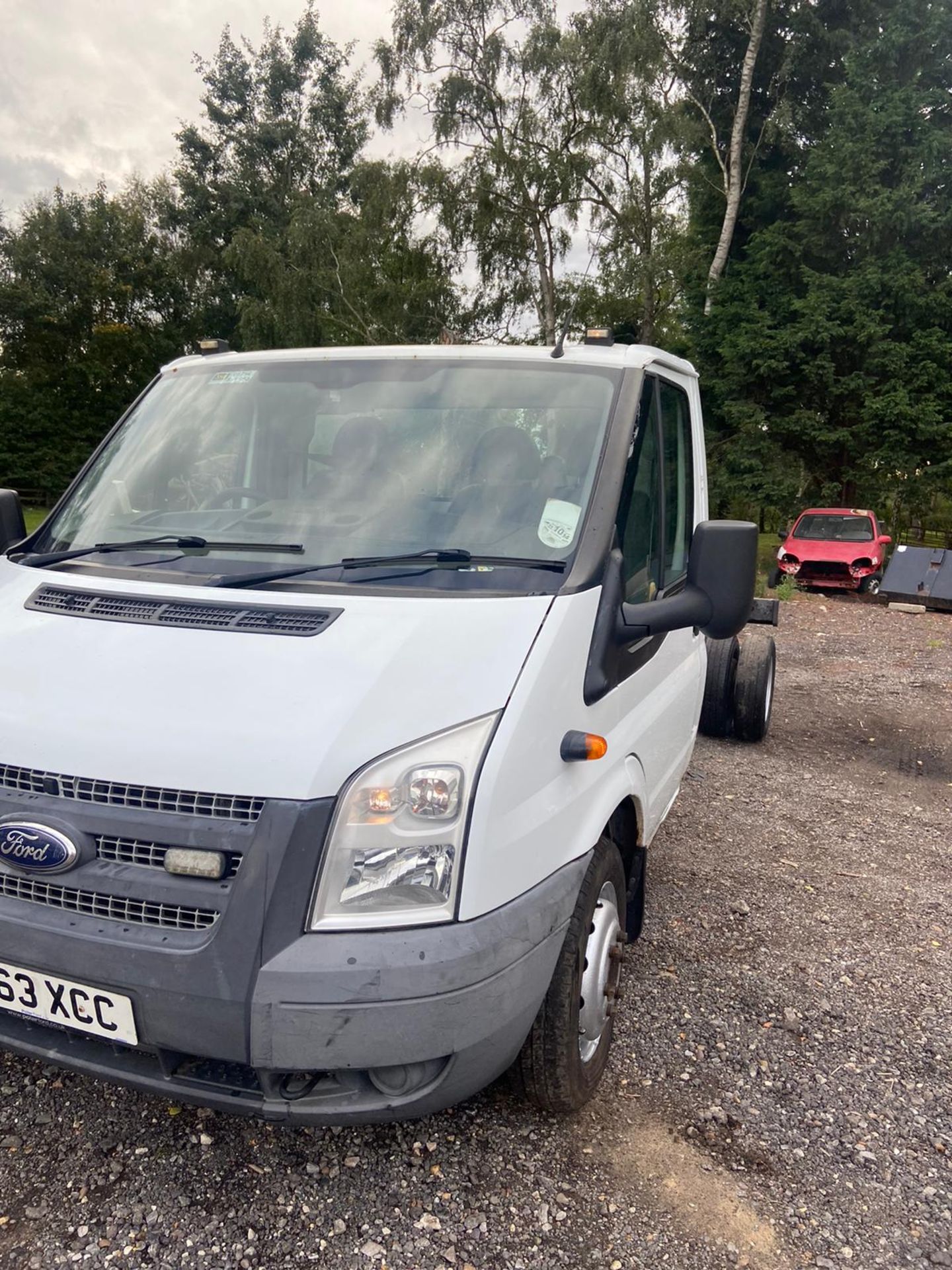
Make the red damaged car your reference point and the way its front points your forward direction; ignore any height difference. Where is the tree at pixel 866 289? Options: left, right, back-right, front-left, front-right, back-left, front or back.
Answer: back

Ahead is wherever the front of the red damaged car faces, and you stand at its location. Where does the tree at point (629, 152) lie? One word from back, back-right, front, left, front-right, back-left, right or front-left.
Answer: back-right

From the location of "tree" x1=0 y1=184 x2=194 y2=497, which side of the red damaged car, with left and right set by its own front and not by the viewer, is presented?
right

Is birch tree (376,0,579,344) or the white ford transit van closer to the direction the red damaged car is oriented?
the white ford transit van

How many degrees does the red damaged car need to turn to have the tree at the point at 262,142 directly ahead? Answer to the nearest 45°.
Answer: approximately 135° to its right

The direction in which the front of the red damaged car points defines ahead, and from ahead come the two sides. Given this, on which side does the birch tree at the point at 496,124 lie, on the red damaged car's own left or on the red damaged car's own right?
on the red damaged car's own right

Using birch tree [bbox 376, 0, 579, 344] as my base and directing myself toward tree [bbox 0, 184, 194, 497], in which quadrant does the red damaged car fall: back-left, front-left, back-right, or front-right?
back-left

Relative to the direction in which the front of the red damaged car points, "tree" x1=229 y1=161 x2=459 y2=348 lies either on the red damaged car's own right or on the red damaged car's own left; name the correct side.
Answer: on the red damaged car's own right

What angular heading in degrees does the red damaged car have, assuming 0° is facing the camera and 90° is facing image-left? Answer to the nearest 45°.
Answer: approximately 0°
